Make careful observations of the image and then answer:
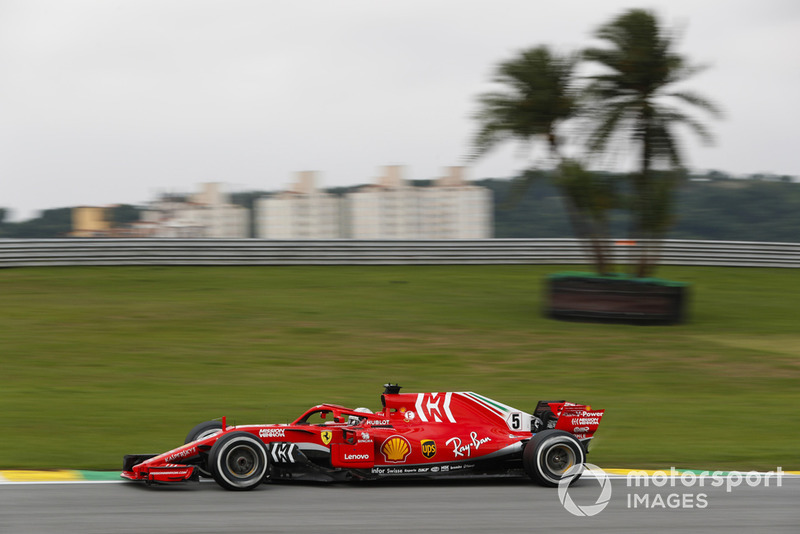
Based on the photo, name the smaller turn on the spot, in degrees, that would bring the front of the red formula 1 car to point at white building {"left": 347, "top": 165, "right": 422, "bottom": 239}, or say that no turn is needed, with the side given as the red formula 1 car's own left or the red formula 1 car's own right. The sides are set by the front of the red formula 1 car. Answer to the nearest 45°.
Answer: approximately 90° to the red formula 1 car's own right

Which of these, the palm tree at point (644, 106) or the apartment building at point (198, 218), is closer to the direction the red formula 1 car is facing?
the apartment building

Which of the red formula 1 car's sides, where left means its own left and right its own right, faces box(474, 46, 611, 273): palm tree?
right

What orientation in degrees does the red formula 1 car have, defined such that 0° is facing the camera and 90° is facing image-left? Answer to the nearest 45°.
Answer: approximately 90°

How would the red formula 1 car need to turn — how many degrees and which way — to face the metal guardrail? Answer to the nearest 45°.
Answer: approximately 90° to its right

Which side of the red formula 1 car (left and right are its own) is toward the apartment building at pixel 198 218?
right

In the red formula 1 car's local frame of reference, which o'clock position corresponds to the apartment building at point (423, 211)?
The apartment building is roughly at 3 o'clock from the red formula 1 car.
